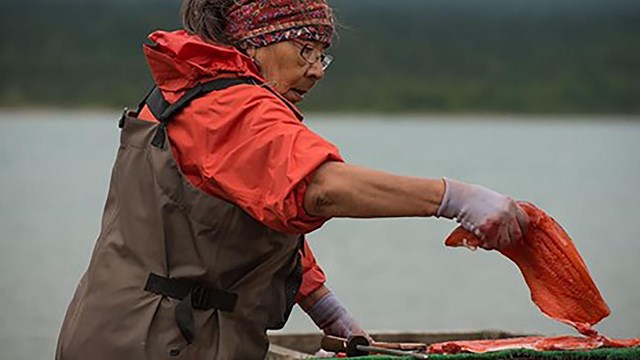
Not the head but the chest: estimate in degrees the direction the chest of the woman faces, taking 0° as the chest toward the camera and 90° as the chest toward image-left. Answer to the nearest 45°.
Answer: approximately 270°

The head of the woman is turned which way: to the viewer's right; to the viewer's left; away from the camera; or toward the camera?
to the viewer's right

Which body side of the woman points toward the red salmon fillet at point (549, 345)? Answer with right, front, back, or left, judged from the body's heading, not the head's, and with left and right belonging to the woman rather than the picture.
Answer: front
